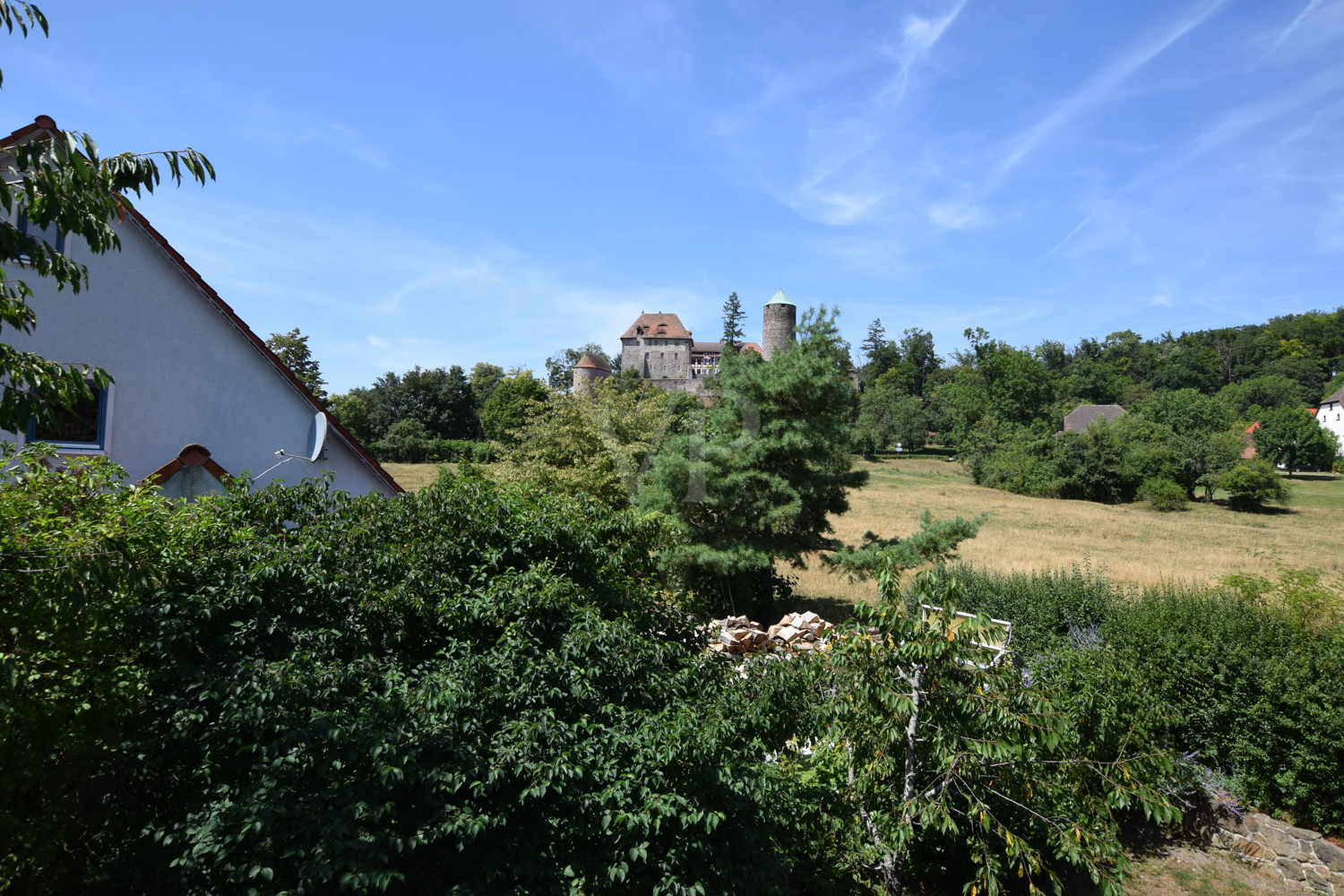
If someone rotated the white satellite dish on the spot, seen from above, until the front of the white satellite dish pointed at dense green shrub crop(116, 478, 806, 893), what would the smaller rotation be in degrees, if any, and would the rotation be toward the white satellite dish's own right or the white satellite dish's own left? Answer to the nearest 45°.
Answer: approximately 90° to the white satellite dish's own left

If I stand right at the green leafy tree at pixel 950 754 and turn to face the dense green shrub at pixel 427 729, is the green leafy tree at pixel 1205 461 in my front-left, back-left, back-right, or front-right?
back-right

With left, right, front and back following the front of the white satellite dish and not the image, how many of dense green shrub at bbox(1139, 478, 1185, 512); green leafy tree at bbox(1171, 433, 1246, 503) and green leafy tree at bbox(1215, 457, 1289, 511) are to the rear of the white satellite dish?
3

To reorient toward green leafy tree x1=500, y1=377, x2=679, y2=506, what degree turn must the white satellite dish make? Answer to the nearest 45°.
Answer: approximately 135° to its right

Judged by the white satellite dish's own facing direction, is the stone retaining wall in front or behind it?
behind

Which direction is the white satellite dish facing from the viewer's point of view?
to the viewer's left

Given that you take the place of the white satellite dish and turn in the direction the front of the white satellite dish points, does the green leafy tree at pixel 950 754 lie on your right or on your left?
on your left

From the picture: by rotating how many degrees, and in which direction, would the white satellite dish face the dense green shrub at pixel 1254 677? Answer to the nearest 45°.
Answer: approximately 135° to its left

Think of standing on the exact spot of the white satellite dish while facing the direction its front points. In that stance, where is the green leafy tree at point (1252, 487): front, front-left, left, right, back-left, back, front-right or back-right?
back

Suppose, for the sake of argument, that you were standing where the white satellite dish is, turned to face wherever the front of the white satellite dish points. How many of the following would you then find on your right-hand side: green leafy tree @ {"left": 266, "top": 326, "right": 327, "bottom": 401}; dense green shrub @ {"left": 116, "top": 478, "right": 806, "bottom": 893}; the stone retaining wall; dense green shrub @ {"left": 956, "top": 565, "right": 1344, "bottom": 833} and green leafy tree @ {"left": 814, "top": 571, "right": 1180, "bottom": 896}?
1

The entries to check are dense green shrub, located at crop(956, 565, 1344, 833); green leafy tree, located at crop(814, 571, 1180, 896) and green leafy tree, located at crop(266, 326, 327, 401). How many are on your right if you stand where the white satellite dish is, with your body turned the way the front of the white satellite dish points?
1

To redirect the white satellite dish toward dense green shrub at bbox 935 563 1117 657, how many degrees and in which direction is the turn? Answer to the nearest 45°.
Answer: approximately 180°
